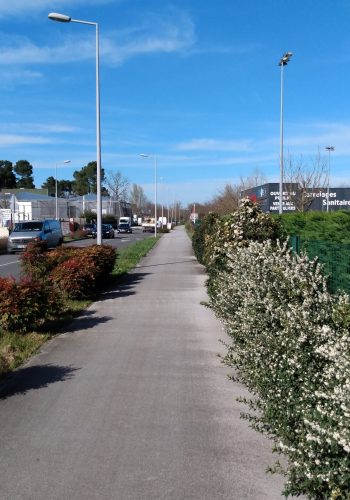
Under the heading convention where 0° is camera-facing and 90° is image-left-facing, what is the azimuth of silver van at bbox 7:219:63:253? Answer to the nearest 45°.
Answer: approximately 45°

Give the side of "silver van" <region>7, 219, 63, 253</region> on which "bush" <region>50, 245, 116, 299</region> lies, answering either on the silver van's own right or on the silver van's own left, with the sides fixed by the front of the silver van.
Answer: on the silver van's own left

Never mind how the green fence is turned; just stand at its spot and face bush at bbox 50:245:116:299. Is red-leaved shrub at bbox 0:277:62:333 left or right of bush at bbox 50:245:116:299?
left

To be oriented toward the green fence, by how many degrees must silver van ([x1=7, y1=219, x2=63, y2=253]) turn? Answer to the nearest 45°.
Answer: approximately 45° to its left

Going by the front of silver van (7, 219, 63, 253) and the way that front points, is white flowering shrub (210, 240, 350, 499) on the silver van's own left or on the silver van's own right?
on the silver van's own left

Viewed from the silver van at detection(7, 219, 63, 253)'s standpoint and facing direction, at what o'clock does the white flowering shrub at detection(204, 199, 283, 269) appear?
The white flowering shrub is roughly at 10 o'clock from the silver van.
